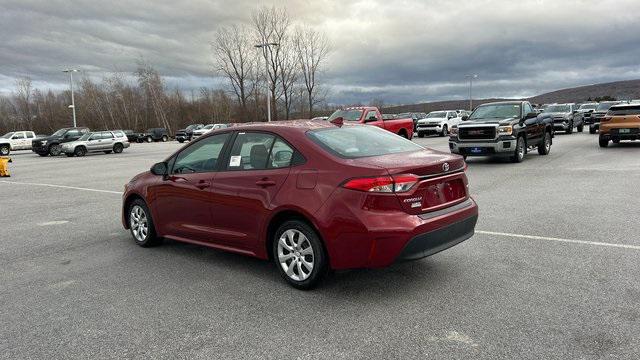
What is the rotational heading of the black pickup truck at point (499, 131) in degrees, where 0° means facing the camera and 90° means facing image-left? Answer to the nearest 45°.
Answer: approximately 45°

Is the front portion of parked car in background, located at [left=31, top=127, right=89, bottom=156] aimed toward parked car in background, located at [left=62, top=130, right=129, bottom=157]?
no

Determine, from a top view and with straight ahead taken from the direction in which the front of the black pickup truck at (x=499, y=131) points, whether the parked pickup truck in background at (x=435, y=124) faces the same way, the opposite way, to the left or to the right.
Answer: the same way

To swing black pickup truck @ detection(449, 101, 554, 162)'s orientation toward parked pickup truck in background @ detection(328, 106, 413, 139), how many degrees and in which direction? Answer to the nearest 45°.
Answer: approximately 90° to its right

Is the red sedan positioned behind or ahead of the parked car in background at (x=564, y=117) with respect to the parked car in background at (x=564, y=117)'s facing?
ahead

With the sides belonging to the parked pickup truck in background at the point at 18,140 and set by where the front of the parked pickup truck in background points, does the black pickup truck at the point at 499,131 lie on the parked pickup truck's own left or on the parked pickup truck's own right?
on the parked pickup truck's own left

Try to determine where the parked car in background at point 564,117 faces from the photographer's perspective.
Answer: facing the viewer and to the left of the viewer

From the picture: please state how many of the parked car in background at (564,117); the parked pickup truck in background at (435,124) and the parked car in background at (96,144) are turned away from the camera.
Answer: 0

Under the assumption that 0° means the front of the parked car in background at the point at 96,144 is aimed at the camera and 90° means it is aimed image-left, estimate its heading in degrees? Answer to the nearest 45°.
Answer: approximately 45°

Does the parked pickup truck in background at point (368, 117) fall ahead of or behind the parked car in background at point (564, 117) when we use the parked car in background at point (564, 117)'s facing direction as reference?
ahead

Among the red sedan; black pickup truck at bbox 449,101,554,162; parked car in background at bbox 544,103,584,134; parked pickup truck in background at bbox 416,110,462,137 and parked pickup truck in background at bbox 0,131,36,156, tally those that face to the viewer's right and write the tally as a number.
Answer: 0

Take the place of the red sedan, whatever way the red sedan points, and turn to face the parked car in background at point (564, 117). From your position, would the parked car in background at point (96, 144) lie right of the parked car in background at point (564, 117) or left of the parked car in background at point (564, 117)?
left

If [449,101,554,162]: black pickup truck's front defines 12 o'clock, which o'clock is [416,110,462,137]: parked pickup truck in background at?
The parked pickup truck in background is roughly at 4 o'clock from the black pickup truck.

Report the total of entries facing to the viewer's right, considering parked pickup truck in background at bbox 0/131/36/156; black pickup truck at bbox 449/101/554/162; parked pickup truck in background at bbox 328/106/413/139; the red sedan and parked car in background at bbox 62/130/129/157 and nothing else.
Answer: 0
